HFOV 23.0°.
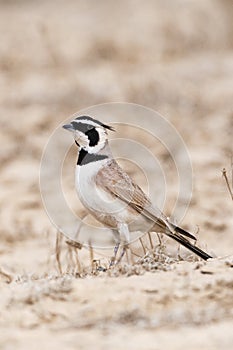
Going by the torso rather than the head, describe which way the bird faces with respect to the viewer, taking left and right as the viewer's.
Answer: facing to the left of the viewer
